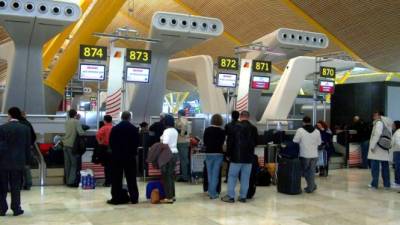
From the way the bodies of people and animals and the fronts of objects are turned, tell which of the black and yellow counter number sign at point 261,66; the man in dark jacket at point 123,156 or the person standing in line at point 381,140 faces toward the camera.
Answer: the black and yellow counter number sign

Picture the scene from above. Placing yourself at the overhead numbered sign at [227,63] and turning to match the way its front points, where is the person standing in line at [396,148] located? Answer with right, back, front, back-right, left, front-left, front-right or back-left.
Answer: front-left

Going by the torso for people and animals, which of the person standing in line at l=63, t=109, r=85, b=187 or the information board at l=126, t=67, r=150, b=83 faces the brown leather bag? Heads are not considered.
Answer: the information board

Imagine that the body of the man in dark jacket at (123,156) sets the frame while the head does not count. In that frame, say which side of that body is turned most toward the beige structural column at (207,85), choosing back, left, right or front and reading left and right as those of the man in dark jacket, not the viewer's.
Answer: front

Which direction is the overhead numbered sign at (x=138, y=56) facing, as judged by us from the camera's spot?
facing the viewer

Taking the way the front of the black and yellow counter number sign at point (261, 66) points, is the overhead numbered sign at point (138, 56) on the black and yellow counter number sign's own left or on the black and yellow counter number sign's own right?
on the black and yellow counter number sign's own right

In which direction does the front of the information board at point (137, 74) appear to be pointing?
toward the camera

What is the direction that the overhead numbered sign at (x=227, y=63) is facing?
toward the camera

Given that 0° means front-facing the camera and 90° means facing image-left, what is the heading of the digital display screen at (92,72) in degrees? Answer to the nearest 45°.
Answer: approximately 0°

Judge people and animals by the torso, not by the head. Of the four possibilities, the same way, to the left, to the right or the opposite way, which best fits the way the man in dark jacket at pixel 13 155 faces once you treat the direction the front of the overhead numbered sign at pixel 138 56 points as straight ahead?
the opposite way

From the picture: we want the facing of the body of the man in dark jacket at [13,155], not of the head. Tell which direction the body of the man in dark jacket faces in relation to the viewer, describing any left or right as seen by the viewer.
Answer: facing away from the viewer

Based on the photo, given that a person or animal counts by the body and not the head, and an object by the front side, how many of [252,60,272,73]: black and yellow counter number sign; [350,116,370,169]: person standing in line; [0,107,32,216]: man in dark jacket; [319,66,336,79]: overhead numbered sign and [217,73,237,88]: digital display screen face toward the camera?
3

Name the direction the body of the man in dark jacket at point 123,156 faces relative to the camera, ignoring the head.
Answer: away from the camera

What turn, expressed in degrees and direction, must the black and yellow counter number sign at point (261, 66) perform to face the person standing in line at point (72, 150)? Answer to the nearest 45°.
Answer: approximately 45° to its right

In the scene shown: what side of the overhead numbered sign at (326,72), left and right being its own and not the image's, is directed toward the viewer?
front

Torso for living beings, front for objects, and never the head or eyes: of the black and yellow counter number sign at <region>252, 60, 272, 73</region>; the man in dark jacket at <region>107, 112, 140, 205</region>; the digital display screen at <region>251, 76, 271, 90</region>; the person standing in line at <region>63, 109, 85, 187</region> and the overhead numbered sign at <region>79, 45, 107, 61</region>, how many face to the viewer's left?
0

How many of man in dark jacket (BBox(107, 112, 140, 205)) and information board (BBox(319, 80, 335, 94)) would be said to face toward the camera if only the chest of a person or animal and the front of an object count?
1
